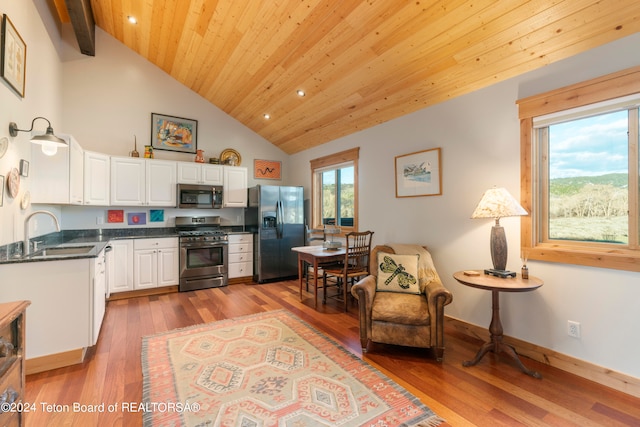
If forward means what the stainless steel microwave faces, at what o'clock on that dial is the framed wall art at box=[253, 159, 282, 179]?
The framed wall art is roughly at 8 o'clock from the stainless steel microwave.

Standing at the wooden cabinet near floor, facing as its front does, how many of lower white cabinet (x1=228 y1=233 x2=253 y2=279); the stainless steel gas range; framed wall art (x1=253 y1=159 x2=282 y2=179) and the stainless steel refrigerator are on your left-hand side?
4

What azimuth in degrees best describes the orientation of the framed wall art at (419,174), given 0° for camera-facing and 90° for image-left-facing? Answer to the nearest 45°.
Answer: approximately 45°

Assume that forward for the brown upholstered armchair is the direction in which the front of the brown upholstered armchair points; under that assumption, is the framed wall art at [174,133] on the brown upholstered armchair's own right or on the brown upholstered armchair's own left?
on the brown upholstered armchair's own right

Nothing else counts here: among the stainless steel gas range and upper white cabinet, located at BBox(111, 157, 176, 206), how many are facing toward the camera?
2

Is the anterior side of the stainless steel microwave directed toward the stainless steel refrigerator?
no

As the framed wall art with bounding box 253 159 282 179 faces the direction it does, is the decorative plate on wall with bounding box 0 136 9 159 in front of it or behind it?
in front

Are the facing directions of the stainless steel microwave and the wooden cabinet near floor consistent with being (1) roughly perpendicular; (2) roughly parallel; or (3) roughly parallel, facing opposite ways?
roughly perpendicular

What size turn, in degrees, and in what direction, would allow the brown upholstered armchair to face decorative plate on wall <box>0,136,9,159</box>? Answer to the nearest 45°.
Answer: approximately 90° to its right

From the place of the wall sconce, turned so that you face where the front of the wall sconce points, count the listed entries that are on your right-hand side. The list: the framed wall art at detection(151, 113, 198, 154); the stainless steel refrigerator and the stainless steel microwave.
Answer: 0

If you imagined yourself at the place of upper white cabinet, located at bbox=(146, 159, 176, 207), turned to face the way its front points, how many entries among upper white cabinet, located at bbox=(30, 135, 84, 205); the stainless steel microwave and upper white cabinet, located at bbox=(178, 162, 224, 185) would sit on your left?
2

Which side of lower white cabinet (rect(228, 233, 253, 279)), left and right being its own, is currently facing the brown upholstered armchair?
front

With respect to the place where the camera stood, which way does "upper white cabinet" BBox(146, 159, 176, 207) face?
facing the viewer

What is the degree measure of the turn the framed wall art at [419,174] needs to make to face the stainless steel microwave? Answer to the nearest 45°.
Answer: approximately 45° to its right

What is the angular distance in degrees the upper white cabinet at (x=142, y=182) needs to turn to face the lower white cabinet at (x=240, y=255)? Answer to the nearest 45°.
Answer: approximately 90° to its left

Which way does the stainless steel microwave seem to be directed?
toward the camera

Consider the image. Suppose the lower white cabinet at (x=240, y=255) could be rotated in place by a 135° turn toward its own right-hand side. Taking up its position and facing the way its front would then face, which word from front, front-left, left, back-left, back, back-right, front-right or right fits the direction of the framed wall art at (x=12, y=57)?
left

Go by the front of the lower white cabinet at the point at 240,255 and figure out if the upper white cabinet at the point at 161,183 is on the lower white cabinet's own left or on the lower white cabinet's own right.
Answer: on the lower white cabinet's own right
